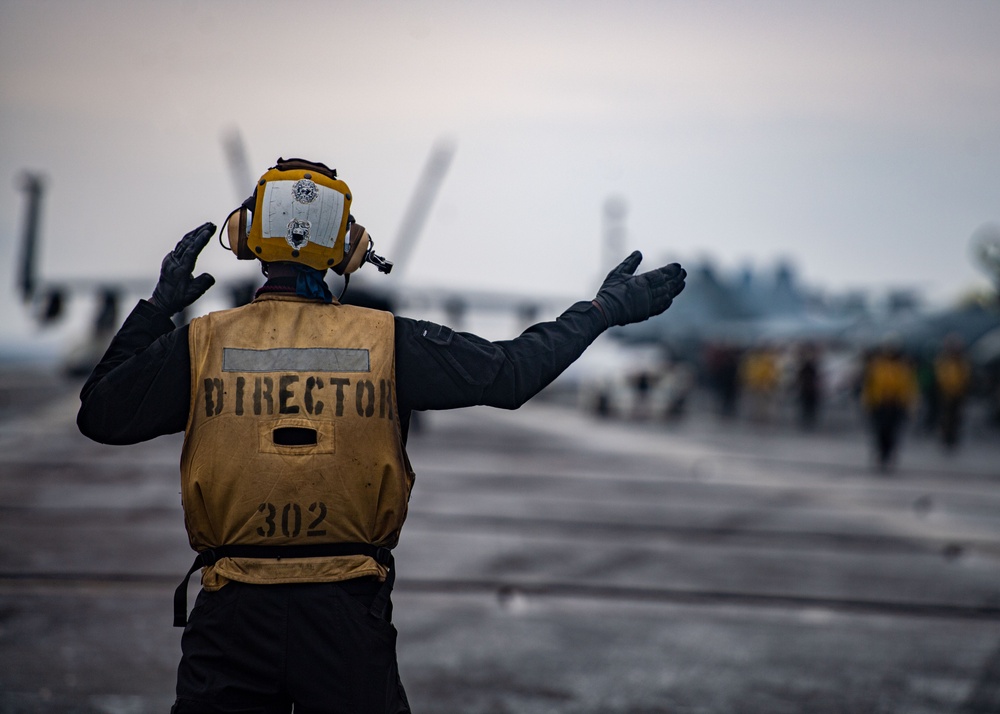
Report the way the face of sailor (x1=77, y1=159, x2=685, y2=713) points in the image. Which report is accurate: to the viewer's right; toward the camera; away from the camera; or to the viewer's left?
away from the camera

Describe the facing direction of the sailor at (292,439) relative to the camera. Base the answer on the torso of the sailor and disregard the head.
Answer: away from the camera

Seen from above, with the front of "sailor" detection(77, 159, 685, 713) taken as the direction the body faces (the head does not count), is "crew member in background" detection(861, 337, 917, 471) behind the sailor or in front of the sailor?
in front

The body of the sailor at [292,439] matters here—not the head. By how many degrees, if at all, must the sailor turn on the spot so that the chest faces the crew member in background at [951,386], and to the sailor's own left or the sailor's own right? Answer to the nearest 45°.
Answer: approximately 45° to the sailor's own right
